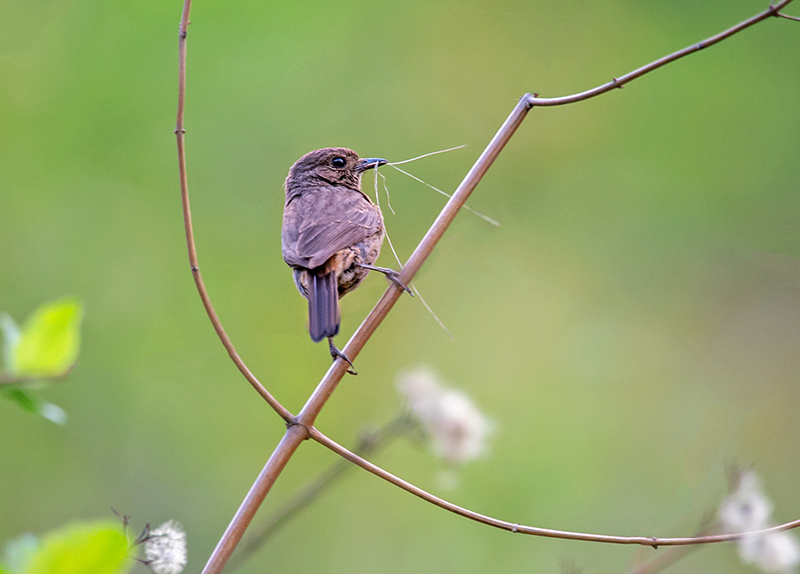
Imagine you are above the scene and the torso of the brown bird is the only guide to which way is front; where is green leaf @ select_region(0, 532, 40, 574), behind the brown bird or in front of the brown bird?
behind

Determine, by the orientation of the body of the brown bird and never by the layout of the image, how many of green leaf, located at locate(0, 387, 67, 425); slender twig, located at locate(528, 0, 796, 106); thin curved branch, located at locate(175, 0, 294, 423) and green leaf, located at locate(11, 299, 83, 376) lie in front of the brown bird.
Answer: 1

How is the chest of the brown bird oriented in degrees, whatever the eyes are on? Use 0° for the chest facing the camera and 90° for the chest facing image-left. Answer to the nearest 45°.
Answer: approximately 225°

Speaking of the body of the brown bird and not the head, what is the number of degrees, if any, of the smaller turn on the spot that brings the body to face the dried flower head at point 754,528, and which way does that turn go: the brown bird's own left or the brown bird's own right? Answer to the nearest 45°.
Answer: approximately 45° to the brown bird's own right

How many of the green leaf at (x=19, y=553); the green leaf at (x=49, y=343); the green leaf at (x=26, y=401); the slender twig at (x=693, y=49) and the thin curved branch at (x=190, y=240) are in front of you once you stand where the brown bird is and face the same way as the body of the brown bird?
1

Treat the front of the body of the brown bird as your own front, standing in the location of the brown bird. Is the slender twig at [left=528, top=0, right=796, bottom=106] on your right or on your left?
on your right

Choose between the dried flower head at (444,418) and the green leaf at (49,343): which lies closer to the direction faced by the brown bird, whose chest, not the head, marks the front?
the dried flower head

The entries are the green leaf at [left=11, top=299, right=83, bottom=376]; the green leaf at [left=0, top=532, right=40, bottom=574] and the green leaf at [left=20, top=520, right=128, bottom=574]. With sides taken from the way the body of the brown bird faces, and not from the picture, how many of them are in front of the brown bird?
0

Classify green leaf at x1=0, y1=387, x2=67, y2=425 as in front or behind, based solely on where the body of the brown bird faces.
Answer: behind

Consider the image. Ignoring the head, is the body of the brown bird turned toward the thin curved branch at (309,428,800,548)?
no

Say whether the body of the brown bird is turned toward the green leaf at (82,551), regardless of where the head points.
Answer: no
